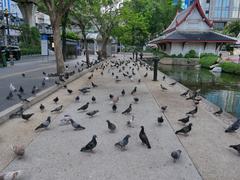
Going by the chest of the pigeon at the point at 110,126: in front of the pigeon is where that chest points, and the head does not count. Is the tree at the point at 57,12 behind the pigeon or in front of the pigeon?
in front

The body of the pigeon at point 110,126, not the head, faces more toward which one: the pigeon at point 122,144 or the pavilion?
the pavilion

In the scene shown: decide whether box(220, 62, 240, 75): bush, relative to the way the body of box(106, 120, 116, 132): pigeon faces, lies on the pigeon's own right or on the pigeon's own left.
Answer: on the pigeon's own right

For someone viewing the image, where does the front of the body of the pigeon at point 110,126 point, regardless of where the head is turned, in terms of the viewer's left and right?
facing away from the viewer and to the left of the viewer

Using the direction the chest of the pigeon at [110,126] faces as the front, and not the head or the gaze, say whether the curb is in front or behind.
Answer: in front

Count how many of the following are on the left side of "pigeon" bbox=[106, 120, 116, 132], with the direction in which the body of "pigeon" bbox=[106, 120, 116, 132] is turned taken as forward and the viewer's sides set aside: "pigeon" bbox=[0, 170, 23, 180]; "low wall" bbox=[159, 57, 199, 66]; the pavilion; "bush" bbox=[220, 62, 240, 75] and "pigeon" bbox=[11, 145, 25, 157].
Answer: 2

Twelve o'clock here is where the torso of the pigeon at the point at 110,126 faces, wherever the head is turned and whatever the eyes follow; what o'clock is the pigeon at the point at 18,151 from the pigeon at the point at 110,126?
the pigeon at the point at 18,151 is roughly at 9 o'clock from the pigeon at the point at 110,126.

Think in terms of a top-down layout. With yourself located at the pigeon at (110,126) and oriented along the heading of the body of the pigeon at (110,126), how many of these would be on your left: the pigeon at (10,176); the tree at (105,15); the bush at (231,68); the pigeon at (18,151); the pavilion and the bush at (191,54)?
2

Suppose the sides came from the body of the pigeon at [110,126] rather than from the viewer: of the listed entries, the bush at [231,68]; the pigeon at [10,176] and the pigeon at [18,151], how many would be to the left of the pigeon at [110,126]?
2

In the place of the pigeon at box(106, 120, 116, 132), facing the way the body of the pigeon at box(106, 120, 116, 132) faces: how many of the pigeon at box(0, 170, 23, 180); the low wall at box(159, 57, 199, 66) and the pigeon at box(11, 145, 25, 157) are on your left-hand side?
2

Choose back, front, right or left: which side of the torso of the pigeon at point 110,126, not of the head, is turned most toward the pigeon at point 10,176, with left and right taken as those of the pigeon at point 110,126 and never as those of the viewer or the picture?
left

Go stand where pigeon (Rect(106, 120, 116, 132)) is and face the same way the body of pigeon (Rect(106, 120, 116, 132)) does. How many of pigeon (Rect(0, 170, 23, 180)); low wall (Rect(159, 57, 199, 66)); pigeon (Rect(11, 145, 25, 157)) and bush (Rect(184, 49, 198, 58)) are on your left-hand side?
2
